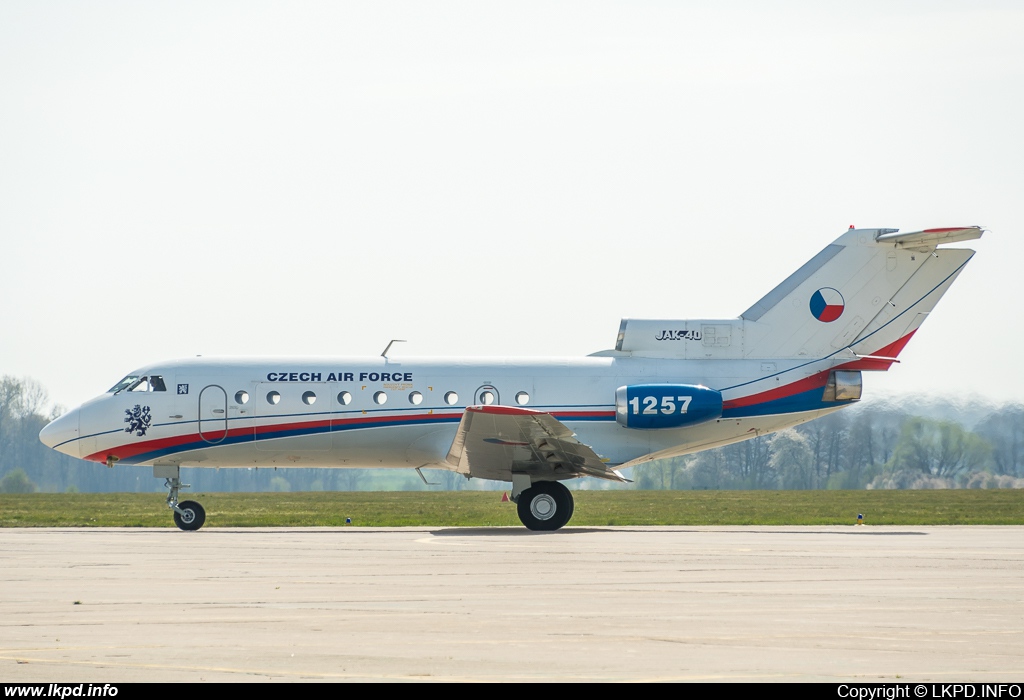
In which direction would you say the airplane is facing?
to the viewer's left
